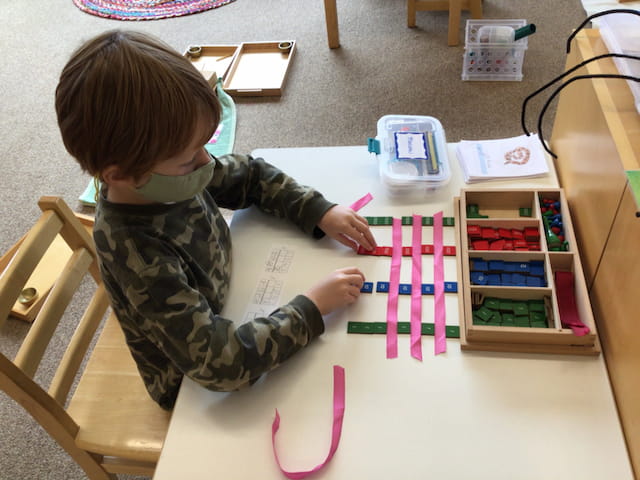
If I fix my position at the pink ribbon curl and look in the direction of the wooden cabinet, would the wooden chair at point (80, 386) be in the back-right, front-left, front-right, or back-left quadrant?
back-left

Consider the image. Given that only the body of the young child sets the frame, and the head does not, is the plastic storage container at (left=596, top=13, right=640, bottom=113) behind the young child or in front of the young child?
in front

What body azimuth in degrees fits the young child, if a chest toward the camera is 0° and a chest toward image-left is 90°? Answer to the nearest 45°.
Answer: approximately 270°

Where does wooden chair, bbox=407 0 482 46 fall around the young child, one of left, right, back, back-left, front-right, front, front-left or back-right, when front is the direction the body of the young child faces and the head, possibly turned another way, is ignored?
front-left

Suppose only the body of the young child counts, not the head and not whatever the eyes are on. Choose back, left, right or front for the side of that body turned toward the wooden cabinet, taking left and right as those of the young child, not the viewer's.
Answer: front

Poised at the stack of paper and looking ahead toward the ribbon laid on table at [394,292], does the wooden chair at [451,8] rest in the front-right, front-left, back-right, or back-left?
back-right
